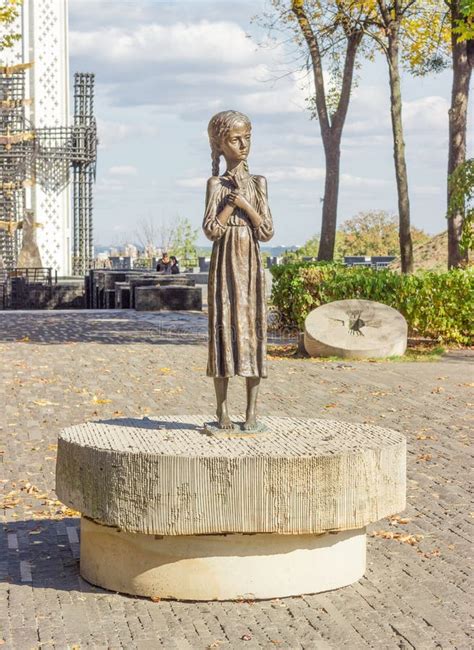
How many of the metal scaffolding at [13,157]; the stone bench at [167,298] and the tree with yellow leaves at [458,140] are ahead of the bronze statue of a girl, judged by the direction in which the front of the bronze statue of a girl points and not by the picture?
0

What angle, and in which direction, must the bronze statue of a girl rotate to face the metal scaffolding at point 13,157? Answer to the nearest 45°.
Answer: approximately 180°

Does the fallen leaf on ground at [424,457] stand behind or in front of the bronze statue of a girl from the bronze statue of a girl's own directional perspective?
behind

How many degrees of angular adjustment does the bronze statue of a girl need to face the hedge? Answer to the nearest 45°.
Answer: approximately 180°

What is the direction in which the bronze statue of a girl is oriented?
toward the camera

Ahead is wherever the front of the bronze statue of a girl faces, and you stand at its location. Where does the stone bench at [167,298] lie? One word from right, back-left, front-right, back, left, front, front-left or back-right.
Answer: back

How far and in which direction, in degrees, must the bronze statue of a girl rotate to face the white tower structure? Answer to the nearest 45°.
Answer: approximately 180°

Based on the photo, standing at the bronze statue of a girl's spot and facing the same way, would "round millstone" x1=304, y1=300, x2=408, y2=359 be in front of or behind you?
behind

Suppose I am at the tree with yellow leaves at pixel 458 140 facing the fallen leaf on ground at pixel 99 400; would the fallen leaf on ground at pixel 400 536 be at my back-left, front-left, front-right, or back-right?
front-left

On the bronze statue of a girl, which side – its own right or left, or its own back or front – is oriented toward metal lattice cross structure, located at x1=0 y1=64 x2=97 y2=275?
back

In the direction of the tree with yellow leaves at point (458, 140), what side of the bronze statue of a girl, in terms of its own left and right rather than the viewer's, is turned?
back
